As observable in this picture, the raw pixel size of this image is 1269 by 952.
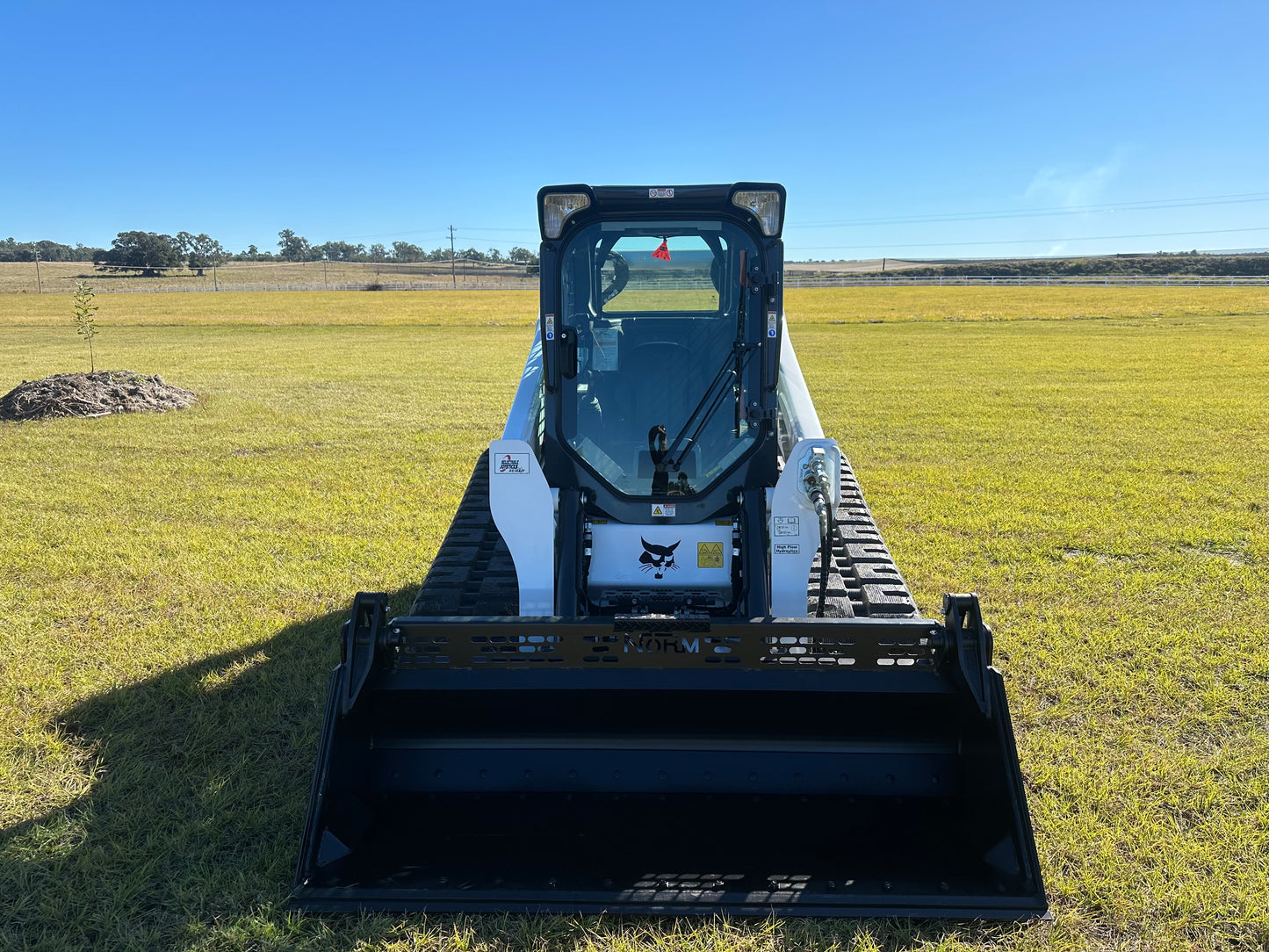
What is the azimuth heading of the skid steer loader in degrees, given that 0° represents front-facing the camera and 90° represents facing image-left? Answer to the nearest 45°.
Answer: approximately 0°

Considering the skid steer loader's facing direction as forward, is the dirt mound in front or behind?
behind
